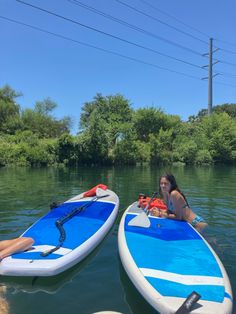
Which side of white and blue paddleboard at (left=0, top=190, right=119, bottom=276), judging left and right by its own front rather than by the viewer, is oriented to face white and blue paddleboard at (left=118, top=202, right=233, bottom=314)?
right

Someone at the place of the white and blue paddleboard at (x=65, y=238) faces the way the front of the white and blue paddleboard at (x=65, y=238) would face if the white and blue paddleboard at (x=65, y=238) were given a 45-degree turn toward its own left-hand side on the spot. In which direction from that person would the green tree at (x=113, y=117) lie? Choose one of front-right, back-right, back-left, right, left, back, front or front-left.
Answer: front

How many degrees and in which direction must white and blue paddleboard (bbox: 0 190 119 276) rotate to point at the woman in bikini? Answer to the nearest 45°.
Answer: approximately 45° to its right

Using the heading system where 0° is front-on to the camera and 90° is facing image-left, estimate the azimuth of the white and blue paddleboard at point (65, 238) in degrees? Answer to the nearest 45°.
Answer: approximately 225°
